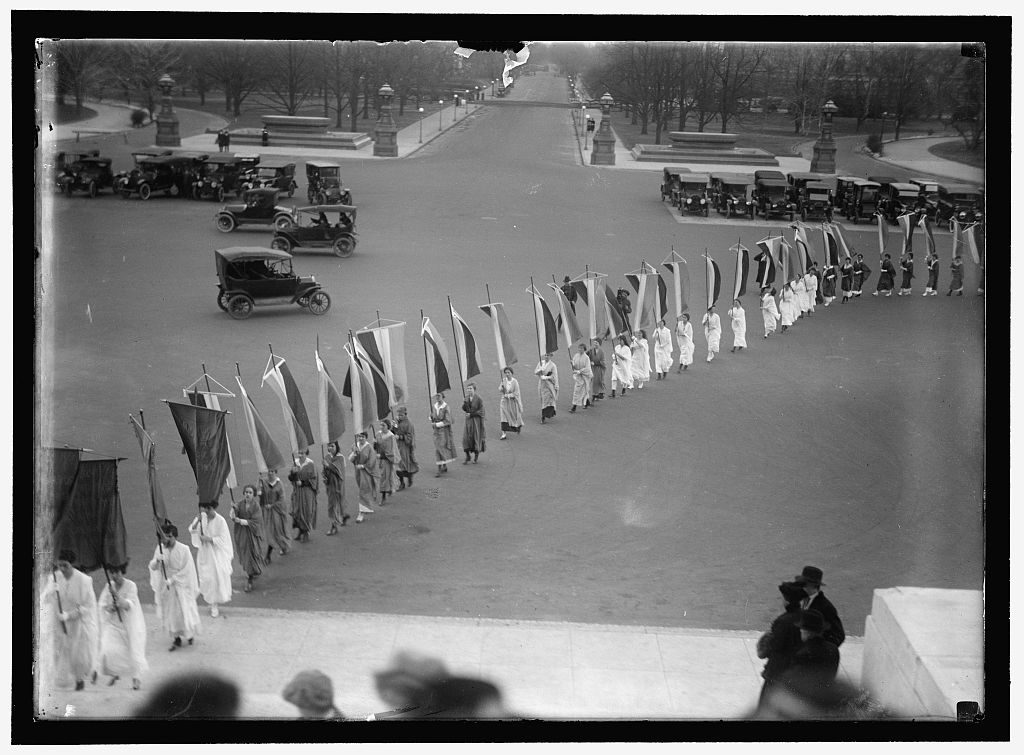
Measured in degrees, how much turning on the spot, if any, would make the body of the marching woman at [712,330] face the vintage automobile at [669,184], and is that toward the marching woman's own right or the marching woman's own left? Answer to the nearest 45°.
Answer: approximately 135° to the marching woman's own right

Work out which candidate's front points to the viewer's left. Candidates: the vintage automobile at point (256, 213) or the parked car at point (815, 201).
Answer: the vintage automobile

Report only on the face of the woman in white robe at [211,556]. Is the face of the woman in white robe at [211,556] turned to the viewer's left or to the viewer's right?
to the viewer's left

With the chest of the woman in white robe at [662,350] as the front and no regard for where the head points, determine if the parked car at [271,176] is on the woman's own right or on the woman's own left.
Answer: on the woman's own right

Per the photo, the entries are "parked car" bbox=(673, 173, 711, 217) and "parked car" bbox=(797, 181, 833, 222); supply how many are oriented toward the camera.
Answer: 2

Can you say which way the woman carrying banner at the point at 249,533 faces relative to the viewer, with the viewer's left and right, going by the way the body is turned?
facing the viewer and to the left of the viewer

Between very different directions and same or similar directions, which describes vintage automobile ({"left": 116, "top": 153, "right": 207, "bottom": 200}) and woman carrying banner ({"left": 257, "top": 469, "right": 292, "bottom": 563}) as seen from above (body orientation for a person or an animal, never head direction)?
same or similar directions

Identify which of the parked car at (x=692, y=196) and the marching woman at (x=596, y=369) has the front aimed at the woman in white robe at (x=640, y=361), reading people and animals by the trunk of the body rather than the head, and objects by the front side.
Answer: the parked car

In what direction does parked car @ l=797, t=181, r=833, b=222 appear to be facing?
toward the camera

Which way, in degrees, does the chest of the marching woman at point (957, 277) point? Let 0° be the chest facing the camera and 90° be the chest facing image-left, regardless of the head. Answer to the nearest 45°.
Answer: approximately 45°

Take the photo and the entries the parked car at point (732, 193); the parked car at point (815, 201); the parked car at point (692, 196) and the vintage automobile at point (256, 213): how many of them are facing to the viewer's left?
1

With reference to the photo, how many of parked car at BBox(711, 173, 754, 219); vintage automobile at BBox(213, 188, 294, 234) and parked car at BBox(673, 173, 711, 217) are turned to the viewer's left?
1

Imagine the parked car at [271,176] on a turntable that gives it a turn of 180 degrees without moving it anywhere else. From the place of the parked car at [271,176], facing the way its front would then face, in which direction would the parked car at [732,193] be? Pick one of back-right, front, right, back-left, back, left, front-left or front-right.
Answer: front-right
